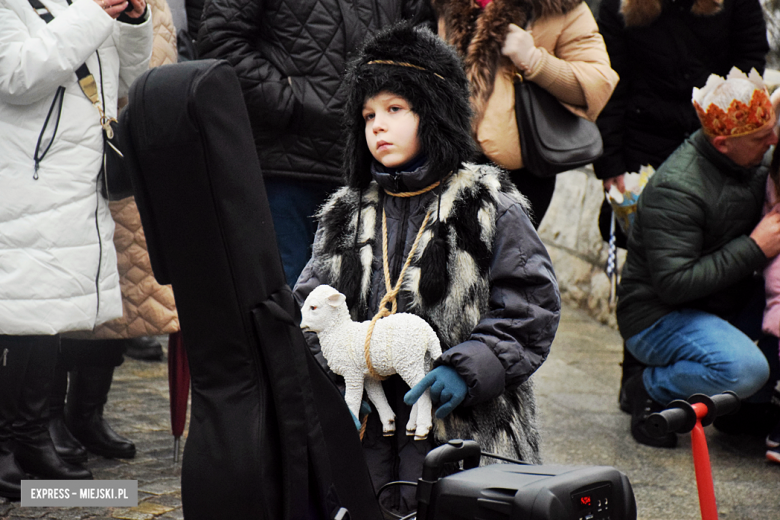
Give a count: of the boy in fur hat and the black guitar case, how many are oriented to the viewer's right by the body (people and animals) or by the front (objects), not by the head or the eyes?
0

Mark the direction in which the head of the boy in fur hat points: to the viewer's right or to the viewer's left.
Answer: to the viewer's left

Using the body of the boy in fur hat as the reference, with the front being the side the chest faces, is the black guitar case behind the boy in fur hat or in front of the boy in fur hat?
in front

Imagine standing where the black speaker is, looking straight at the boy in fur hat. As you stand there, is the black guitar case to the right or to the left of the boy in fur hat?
left

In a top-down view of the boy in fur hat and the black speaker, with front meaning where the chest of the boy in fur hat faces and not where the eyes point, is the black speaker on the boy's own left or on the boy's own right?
on the boy's own left

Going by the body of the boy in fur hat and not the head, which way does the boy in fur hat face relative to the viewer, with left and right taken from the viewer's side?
facing the viewer and to the left of the viewer
